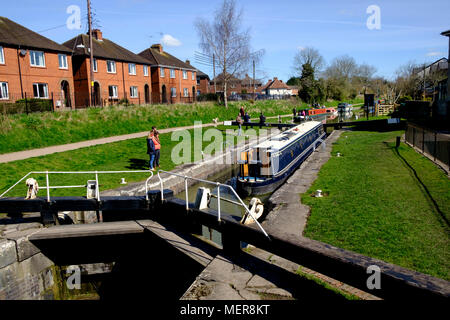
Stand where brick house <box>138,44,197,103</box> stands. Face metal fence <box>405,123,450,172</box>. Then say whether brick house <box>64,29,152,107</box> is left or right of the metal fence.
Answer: right

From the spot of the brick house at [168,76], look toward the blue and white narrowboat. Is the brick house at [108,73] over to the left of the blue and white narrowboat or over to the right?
right

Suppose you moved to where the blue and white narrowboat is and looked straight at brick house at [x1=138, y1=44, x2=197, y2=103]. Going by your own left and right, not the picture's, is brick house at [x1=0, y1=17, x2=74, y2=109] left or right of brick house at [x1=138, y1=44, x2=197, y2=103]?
left

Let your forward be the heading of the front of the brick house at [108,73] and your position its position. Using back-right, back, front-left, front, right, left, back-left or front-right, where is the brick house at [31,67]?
right

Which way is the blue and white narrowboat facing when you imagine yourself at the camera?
facing away from the viewer and to the right of the viewer

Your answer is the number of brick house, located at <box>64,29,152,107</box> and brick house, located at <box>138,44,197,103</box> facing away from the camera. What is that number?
0

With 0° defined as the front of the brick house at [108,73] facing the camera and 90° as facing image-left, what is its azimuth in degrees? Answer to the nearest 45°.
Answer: approximately 315°

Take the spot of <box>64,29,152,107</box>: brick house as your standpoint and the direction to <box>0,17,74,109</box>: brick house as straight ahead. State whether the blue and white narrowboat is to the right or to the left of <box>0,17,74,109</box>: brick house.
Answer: left

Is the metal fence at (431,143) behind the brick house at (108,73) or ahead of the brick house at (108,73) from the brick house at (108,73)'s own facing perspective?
ahead

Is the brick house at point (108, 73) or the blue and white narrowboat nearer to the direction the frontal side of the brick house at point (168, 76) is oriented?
the blue and white narrowboat

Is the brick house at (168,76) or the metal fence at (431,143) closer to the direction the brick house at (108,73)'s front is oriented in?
the metal fence

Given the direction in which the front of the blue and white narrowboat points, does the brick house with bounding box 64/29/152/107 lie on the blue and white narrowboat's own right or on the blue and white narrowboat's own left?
on the blue and white narrowboat's own left

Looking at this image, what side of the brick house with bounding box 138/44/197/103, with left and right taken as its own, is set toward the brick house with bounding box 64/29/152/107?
right
